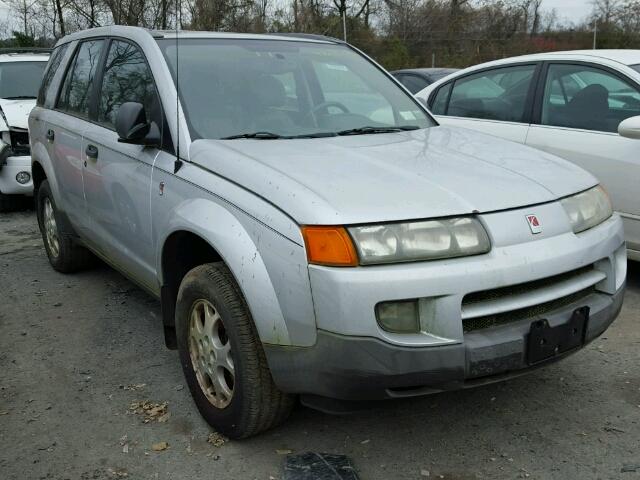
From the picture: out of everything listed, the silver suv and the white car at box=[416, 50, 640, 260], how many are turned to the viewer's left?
0

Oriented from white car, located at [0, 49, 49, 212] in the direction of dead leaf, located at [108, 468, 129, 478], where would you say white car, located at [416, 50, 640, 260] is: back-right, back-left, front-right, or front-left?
front-left

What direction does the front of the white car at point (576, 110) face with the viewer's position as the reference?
facing the viewer and to the right of the viewer

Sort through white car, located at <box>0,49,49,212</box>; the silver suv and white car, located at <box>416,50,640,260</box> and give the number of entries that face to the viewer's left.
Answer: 0

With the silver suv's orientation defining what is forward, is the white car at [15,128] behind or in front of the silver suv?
behind

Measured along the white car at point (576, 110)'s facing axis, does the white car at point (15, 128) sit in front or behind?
behind

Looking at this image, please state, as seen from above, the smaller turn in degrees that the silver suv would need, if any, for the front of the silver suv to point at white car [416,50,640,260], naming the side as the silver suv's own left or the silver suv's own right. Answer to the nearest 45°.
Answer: approximately 90° to the silver suv's own left
